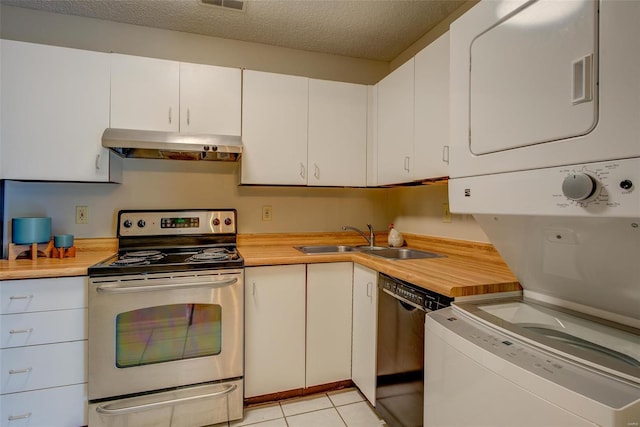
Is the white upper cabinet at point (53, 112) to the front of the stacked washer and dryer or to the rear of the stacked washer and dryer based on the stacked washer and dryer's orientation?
to the front

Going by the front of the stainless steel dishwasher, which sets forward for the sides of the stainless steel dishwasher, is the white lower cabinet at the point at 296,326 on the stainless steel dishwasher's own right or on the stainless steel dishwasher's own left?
on the stainless steel dishwasher's own right

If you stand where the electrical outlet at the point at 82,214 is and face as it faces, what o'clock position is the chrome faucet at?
The chrome faucet is roughly at 10 o'clock from the electrical outlet.

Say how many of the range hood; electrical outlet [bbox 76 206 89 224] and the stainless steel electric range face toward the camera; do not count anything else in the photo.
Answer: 3

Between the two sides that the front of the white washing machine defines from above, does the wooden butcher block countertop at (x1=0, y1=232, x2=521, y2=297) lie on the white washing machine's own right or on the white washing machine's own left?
on the white washing machine's own right

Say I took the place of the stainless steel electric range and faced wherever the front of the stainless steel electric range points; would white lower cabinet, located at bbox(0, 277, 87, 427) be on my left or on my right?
on my right

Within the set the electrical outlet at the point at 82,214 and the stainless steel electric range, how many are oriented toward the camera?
2

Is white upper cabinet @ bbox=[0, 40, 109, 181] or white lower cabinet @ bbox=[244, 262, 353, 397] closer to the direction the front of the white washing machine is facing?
the white upper cabinet

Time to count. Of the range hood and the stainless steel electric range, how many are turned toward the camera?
2

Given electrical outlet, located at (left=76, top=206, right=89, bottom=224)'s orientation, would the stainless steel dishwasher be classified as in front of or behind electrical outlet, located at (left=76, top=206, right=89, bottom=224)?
in front

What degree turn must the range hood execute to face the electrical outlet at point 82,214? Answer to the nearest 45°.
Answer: approximately 135° to its right
